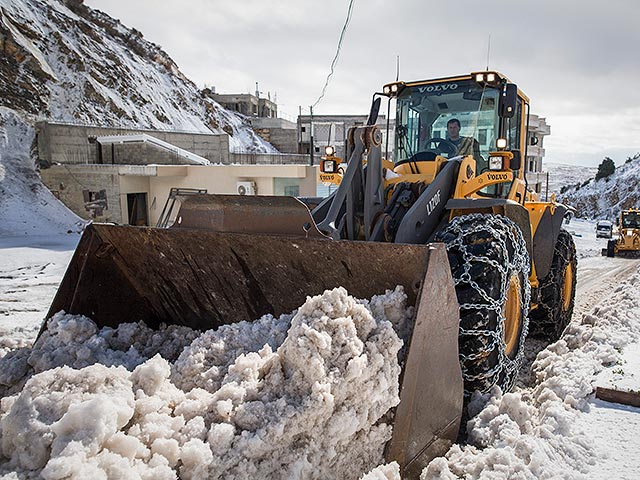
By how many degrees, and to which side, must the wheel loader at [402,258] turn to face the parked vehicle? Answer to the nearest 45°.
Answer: approximately 180°

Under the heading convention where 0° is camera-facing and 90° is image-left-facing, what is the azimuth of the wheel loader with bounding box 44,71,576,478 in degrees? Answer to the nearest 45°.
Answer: approximately 45°

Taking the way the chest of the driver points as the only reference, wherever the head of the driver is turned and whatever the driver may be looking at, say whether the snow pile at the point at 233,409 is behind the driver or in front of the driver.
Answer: in front

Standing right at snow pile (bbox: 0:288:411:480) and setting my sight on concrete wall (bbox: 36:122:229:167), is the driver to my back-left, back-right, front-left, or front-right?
front-right

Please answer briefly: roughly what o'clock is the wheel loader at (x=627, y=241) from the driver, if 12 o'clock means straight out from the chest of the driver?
The wheel loader is roughly at 5 o'clock from the driver.

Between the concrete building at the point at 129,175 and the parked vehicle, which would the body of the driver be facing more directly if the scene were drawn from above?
the concrete building

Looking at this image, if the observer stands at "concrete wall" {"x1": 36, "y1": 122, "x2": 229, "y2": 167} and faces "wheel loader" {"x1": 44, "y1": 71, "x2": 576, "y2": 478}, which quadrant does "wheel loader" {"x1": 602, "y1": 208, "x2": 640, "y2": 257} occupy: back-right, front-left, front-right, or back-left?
front-left

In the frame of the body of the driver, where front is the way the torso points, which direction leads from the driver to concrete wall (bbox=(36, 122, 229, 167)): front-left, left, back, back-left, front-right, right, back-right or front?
right

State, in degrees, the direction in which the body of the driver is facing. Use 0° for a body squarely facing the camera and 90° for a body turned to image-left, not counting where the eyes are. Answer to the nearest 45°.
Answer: approximately 45°

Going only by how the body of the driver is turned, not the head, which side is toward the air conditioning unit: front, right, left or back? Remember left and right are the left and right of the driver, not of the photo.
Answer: right
